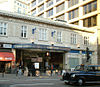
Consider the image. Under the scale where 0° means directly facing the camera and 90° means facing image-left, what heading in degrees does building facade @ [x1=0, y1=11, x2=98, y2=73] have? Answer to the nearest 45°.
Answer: approximately 315°

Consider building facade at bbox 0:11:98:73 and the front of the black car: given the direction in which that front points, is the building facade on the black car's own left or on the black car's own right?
on the black car's own right

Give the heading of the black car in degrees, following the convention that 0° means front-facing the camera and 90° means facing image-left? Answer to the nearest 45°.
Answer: approximately 45°

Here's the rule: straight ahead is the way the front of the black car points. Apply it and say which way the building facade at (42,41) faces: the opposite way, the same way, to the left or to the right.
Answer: to the left
